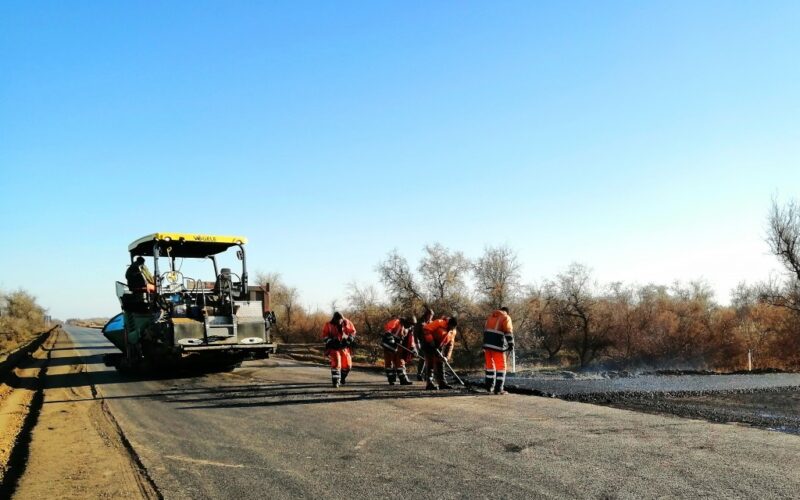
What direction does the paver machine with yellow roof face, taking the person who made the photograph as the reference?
facing away from the viewer and to the left of the viewer

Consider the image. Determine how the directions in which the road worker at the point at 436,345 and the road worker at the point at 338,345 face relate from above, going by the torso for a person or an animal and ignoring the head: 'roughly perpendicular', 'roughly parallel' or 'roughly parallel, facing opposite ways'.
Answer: roughly perpendicular

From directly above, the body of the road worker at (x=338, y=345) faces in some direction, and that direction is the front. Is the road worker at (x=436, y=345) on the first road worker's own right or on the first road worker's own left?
on the first road worker's own left

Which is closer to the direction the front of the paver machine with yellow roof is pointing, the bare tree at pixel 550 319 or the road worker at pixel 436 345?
the bare tree

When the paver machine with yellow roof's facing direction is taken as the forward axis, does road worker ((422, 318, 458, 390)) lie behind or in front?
behind

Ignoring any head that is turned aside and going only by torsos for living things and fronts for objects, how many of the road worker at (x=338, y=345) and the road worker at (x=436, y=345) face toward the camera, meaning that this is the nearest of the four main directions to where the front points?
1
